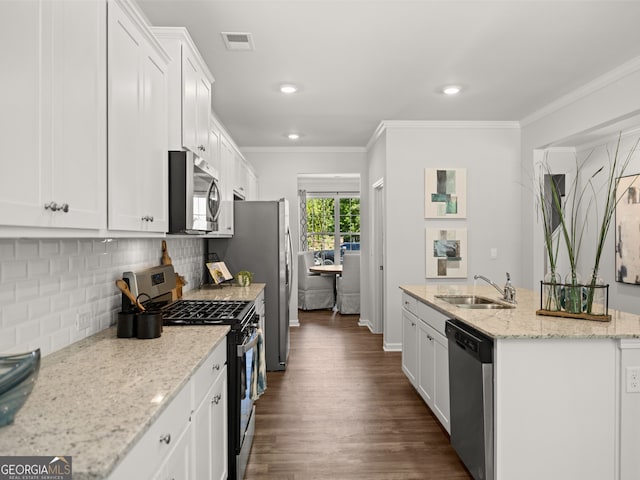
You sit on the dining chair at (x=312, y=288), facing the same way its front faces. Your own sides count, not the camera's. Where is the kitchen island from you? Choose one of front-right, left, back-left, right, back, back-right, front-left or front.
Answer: right

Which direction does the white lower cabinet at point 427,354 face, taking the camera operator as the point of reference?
facing to the left of the viewer

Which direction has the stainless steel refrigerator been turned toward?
to the viewer's right

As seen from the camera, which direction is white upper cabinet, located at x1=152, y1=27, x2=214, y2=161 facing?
to the viewer's right

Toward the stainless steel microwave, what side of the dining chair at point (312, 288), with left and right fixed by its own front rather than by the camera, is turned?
right

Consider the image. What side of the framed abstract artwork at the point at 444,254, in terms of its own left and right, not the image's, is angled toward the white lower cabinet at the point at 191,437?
front

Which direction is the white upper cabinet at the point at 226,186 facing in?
to the viewer's right

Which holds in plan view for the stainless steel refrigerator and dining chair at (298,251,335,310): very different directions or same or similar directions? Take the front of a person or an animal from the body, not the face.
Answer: same or similar directions

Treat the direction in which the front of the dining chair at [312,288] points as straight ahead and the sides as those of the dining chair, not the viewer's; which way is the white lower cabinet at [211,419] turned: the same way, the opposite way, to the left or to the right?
the same way

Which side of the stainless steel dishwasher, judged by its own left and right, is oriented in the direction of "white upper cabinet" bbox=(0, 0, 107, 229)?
front

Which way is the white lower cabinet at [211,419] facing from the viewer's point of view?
to the viewer's right

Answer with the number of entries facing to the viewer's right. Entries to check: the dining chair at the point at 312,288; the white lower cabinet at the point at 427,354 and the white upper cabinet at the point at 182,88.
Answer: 2

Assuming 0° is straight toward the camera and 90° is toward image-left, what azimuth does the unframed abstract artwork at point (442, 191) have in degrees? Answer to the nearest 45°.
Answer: approximately 0°

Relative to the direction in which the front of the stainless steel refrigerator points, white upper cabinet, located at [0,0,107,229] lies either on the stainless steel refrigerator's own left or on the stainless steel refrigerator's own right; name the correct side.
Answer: on the stainless steel refrigerator's own right
